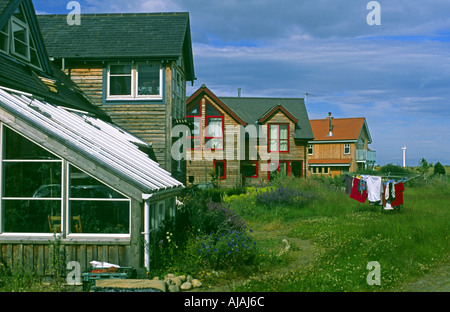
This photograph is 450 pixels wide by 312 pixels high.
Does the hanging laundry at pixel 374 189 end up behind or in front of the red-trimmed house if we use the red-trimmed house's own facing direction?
in front

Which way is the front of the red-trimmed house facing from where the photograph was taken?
facing the viewer

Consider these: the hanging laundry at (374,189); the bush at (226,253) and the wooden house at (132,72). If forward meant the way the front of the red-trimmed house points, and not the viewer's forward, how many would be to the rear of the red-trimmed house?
0

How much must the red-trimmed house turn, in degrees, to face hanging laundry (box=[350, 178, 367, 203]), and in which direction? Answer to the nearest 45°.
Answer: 0° — it already faces it

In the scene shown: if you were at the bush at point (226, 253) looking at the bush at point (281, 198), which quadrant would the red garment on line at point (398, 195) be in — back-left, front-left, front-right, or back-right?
front-right

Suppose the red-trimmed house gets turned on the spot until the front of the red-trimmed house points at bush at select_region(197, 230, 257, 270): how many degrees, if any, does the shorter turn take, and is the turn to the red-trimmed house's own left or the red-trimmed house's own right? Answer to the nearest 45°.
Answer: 0° — it already faces it

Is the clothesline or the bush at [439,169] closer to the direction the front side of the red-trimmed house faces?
the clothesline

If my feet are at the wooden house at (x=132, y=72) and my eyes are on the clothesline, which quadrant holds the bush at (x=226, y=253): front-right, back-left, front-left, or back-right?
front-right

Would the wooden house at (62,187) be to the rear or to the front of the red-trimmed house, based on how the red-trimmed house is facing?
to the front
